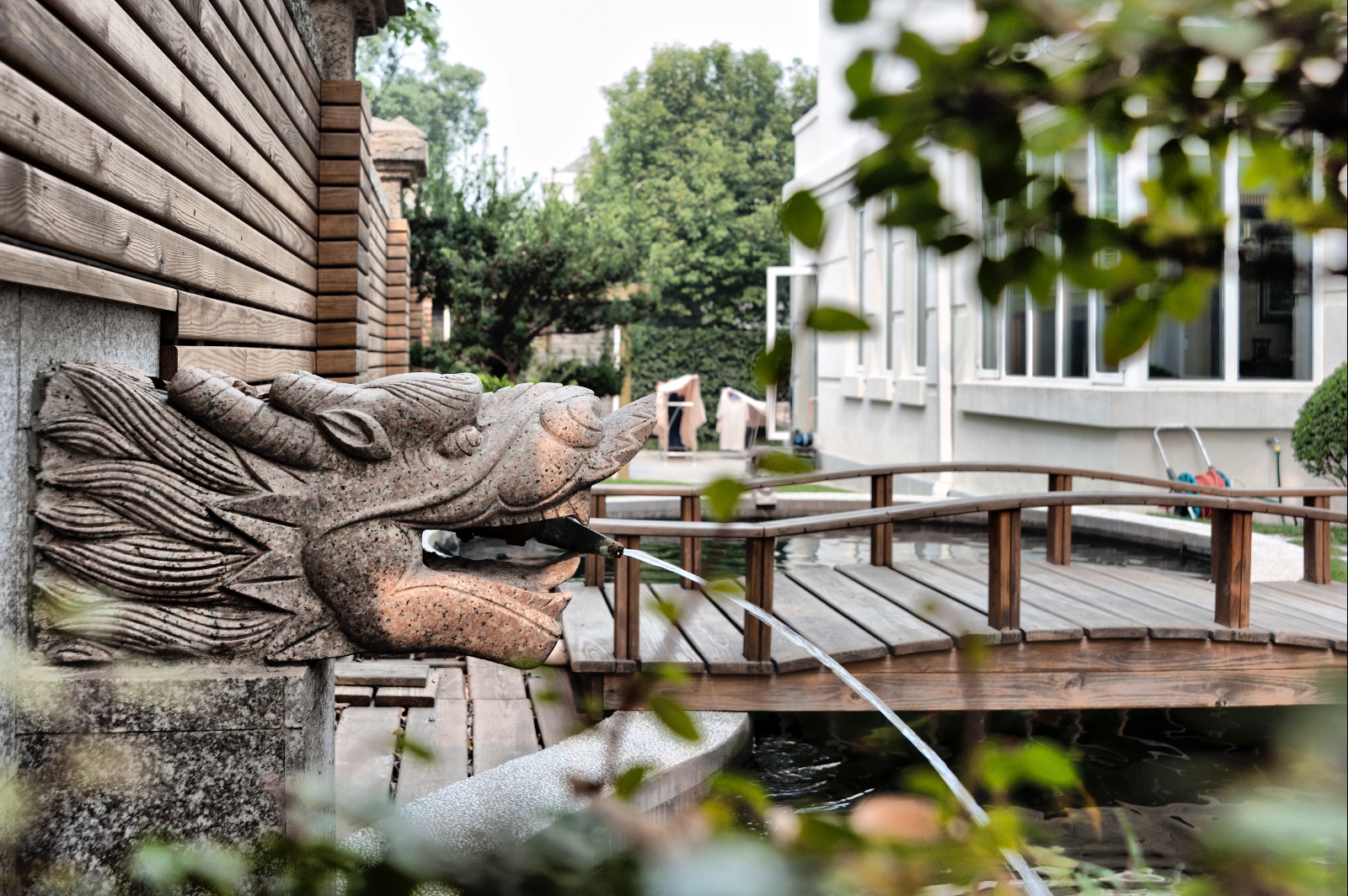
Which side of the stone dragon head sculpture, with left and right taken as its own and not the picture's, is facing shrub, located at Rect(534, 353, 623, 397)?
left

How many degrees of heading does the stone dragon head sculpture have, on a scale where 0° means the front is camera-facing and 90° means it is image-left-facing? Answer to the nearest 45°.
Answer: approximately 270°

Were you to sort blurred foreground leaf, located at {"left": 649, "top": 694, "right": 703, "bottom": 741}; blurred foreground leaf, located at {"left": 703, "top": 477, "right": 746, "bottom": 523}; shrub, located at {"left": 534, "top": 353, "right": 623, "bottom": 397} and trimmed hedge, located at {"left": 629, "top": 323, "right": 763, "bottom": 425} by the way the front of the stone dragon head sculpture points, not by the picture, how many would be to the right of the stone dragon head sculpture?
2

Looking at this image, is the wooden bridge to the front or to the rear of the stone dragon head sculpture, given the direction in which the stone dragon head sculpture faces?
to the front

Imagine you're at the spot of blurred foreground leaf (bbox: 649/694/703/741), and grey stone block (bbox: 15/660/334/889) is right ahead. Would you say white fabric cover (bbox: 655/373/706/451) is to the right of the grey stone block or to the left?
right

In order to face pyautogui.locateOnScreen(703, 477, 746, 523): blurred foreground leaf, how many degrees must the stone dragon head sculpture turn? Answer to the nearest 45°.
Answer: approximately 90° to its right

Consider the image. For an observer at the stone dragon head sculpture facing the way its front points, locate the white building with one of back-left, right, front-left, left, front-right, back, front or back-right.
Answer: front-left

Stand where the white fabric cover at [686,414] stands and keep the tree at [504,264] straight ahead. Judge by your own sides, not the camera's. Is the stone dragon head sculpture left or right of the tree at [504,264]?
left

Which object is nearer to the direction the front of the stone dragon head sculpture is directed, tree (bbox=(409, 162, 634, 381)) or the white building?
the white building

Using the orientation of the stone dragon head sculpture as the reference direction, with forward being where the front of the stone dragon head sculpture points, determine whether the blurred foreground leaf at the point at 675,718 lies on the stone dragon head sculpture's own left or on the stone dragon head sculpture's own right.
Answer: on the stone dragon head sculpture's own right

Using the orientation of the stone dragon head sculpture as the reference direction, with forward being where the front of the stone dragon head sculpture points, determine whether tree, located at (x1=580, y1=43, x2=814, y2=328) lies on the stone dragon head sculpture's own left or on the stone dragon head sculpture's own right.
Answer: on the stone dragon head sculpture's own left
